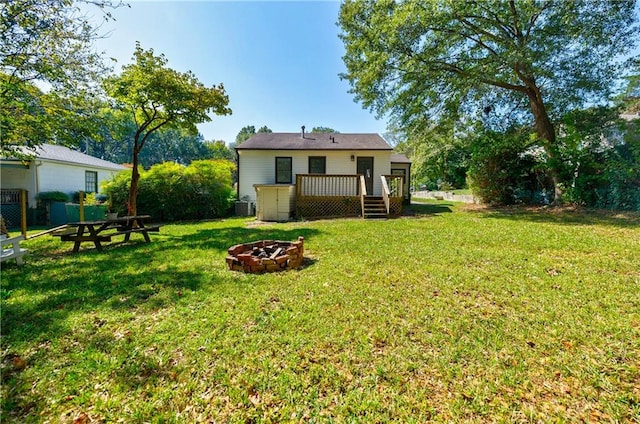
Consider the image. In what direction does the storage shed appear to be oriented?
toward the camera

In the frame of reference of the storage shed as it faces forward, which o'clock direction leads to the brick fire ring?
The brick fire ring is roughly at 12 o'clock from the storage shed.

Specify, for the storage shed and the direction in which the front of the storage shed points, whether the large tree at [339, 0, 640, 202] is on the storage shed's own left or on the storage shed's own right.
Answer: on the storage shed's own left

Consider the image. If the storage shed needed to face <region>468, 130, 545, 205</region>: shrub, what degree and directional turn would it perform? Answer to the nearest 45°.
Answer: approximately 90° to its left

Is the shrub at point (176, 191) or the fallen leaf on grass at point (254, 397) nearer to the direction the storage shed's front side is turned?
the fallen leaf on grass

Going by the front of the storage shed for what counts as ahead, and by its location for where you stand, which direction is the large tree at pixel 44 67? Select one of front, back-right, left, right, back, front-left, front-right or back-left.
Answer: front-right

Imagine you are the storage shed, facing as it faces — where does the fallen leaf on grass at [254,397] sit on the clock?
The fallen leaf on grass is roughly at 12 o'clock from the storage shed.

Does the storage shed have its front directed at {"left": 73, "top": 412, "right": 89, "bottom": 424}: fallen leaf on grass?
yes

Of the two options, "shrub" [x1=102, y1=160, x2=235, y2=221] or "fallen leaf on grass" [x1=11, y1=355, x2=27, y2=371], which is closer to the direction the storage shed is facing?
the fallen leaf on grass
